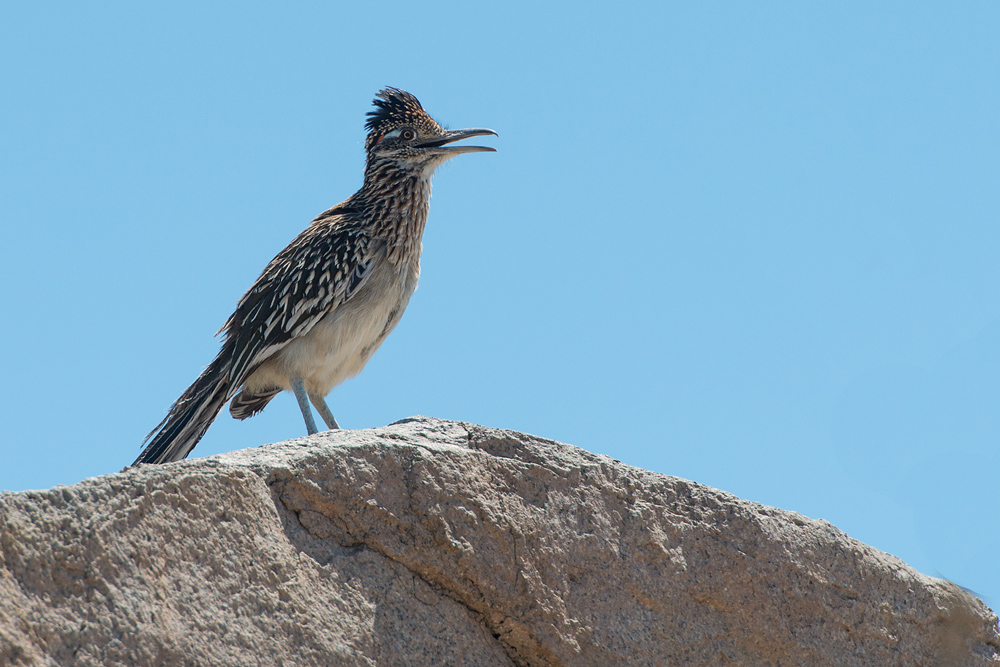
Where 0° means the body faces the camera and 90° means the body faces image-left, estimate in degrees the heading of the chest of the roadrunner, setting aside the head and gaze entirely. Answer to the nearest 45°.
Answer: approximately 270°
